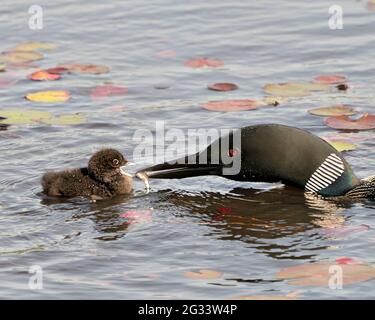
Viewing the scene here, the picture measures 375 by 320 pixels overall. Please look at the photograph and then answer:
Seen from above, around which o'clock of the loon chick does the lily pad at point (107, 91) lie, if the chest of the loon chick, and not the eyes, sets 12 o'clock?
The lily pad is roughly at 9 o'clock from the loon chick.

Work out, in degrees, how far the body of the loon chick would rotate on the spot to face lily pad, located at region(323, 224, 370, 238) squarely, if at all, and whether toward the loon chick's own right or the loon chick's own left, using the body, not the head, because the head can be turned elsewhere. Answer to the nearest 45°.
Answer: approximately 45° to the loon chick's own right

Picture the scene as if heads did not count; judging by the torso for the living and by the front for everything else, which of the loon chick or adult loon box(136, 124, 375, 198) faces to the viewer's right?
the loon chick

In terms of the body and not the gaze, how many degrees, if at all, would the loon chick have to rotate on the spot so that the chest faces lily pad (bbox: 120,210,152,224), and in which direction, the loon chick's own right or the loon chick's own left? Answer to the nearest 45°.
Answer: approximately 45° to the loon chick's own right

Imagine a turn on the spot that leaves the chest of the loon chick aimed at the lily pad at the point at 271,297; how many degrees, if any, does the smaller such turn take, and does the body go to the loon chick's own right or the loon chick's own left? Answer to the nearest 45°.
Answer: approximately 45° to the loon chick's own right

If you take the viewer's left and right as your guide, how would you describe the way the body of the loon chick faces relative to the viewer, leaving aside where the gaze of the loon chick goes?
facing to the right of the viewer

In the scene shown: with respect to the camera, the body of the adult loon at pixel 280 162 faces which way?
to the viewer's left

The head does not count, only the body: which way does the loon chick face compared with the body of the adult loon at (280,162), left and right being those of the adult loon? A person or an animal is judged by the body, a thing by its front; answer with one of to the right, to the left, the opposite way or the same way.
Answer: the opposite way

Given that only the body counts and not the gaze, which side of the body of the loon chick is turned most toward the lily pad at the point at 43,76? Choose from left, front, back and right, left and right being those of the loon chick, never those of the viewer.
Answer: left

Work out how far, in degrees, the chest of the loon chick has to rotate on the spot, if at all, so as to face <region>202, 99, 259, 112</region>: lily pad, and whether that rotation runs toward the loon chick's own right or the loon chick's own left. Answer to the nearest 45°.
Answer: approximately 45° to the loon chick's own left
